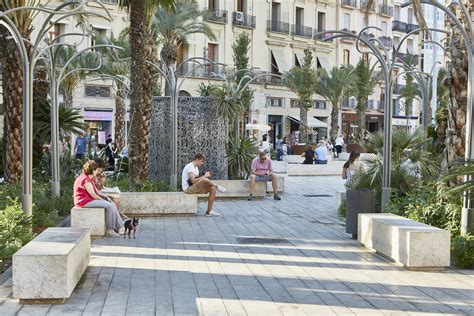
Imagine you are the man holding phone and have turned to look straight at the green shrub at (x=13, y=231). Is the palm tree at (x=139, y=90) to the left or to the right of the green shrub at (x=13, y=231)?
right

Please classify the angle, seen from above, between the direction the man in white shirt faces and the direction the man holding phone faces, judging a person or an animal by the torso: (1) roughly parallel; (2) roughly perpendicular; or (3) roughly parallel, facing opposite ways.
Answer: roughly perpendicular

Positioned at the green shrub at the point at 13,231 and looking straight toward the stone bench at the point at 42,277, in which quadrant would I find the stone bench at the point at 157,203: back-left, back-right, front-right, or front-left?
back-left

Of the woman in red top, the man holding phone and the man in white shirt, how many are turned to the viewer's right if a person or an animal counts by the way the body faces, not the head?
2

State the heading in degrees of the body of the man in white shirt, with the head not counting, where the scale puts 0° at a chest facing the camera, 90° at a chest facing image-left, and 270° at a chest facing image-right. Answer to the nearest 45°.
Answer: approximately 270°

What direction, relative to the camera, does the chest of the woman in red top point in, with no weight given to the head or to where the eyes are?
to the viewer's right

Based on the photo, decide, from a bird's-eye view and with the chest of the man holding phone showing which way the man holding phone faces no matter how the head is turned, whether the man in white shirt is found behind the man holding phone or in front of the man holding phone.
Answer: in front

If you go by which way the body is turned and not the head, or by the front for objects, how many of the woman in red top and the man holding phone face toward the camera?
1

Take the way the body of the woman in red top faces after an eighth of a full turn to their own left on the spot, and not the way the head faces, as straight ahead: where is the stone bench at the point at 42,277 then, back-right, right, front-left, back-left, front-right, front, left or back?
back-right
